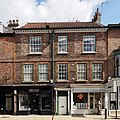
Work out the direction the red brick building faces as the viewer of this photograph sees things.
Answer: facing the viewer

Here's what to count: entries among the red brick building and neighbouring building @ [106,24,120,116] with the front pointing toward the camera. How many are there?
2

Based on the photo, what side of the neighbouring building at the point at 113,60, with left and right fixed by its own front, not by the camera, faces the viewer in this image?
front

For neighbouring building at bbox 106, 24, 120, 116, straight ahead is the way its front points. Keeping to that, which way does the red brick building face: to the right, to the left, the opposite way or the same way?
the same way

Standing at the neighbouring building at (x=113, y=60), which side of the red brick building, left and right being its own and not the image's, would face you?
left

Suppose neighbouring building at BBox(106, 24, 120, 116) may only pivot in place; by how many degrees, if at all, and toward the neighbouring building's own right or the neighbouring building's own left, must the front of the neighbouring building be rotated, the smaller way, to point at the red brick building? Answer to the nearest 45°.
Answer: approximately 90° to the neighbouring building's own right
